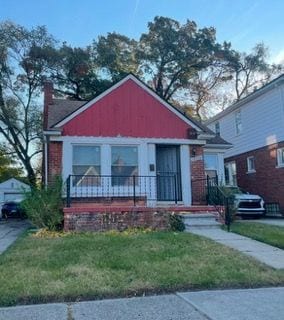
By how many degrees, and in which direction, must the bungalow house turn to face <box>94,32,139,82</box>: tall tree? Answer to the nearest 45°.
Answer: approximately 180°

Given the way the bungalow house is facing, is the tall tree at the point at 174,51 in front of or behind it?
behind

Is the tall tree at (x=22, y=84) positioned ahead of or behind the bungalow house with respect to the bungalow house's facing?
behind

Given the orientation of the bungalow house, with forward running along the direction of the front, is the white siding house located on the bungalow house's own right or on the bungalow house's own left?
on the bungalow house's own left

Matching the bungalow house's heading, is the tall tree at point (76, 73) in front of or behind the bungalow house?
behind

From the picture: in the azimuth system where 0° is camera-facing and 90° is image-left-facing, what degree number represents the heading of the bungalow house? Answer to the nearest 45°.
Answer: approximately 0°
